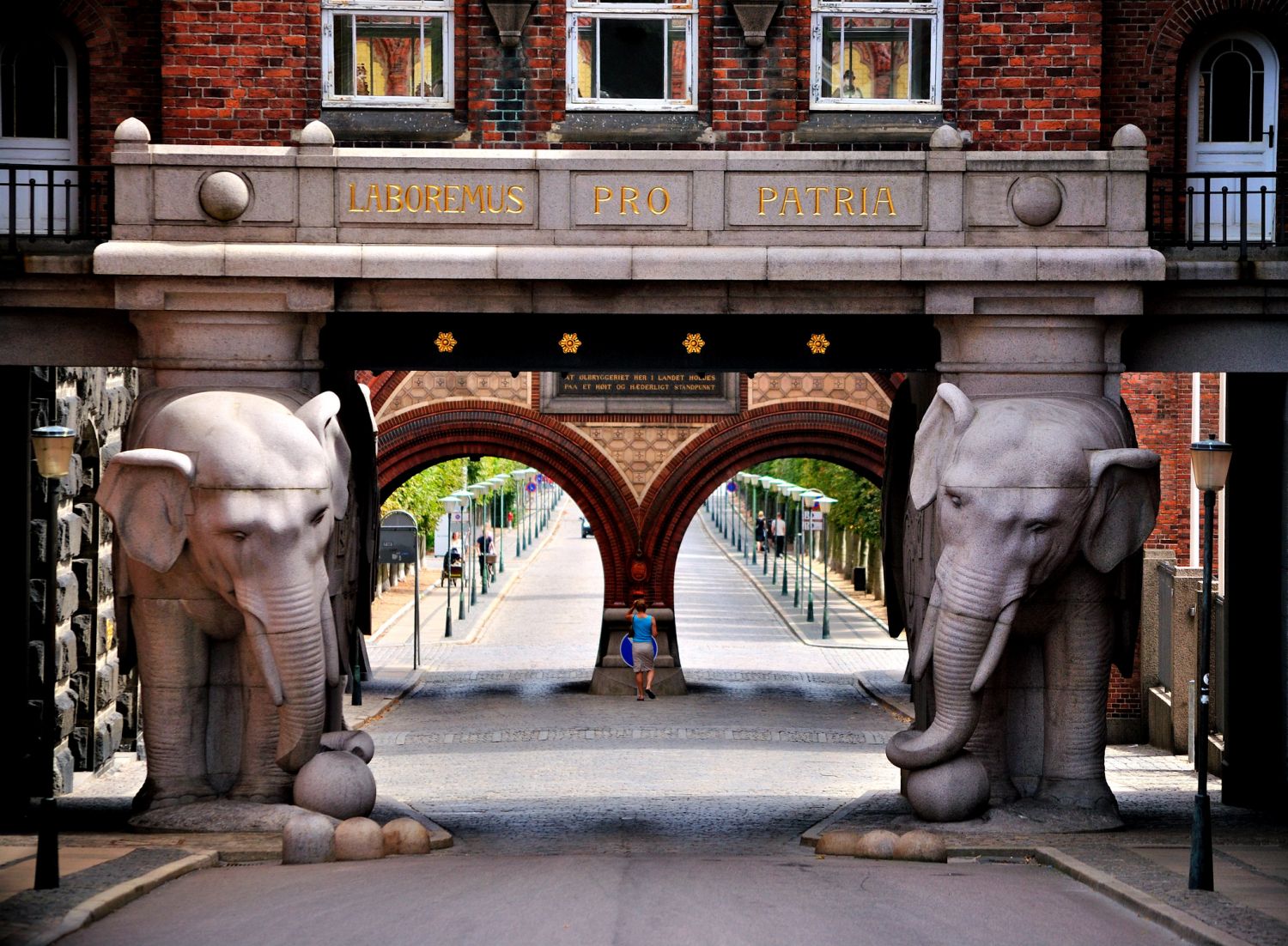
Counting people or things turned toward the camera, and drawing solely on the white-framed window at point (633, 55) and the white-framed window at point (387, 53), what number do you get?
2

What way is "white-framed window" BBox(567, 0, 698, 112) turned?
toward the camera

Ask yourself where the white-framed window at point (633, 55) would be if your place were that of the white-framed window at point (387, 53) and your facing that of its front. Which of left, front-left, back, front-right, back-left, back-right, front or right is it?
left

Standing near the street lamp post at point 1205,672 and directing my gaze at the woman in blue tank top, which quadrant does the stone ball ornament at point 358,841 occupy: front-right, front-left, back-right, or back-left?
front-left

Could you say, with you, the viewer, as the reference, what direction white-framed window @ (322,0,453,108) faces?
facing the viewer

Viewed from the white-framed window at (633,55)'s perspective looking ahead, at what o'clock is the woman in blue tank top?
The woman in blue tank top is roughly at 6 o'clock from the white-framed window.

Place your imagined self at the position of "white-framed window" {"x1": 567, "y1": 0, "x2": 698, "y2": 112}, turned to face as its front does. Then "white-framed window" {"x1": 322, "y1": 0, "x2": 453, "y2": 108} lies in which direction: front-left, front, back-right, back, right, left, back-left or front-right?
right

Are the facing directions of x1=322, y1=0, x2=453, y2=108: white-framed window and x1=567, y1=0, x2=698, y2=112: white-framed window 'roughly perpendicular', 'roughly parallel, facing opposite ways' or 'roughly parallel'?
roughly parallel
